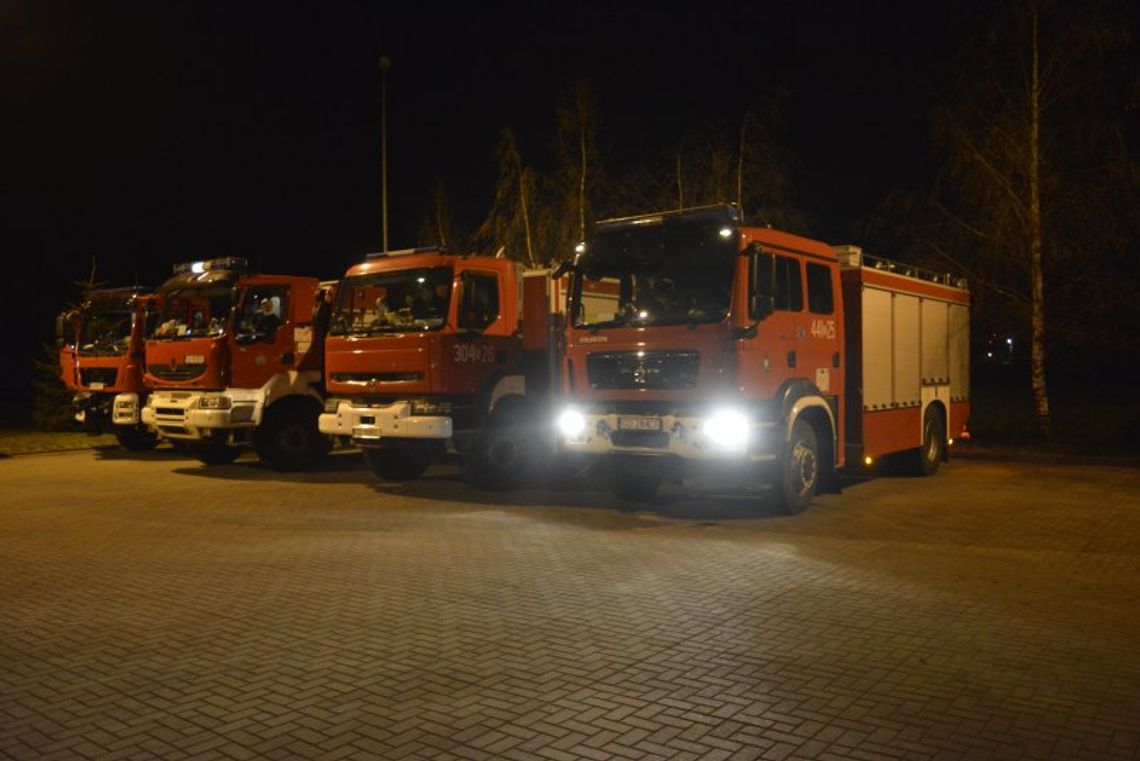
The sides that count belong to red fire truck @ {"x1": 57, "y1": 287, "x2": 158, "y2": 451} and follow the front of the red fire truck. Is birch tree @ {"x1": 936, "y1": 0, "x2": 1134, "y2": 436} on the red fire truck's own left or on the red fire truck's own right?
on the red fire truck's own left

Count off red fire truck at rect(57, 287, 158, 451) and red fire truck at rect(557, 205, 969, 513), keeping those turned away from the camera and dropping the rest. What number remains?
0

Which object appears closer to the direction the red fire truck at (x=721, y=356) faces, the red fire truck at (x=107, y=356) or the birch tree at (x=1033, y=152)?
the red fire truck

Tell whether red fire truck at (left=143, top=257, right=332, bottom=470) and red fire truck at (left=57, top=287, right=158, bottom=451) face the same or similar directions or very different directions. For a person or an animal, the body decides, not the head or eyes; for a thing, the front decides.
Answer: same or similar directions

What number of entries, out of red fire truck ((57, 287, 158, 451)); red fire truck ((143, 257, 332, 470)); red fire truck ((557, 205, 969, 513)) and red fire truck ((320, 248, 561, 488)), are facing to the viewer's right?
0

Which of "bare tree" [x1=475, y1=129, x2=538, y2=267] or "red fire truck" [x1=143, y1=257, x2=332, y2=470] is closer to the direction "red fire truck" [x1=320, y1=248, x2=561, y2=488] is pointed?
the red fire truck

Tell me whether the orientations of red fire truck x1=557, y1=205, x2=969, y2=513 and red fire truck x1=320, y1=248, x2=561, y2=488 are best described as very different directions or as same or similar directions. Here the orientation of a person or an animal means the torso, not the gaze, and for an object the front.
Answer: same or similar directions

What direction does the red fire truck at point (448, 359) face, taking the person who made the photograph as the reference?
facing the viewer and to the left of the viewer

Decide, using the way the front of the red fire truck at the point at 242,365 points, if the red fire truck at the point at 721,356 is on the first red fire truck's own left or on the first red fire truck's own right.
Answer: on the first red fire truck's own left

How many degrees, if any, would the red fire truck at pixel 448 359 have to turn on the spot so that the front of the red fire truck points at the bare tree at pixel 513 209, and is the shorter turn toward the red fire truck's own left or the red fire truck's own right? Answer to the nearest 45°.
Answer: approximately 135° to the red fire truck's own right

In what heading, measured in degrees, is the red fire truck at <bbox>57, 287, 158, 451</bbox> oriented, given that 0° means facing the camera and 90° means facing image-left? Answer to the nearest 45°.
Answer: approximately 45°

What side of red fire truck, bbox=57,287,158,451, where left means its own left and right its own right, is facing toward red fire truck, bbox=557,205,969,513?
left

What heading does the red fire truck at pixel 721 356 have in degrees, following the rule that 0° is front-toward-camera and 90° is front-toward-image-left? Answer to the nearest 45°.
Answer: approximately 45°

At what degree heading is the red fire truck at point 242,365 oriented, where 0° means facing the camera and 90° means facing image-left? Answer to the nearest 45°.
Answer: approximately 45°

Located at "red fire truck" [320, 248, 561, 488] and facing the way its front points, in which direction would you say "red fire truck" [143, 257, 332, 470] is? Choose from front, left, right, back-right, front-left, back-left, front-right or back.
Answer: right
